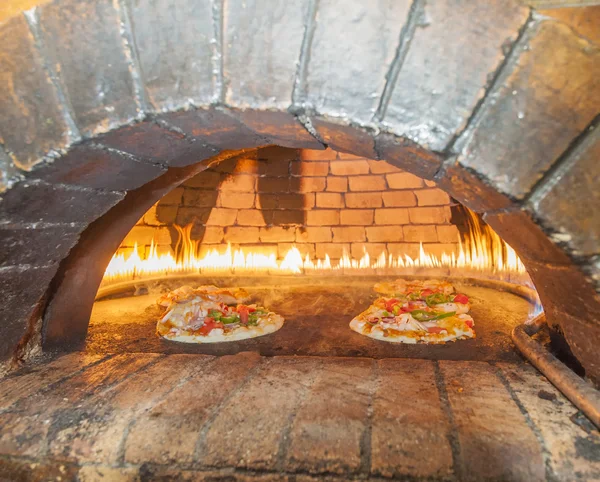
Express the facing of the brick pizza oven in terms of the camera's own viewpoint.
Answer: facing the viewer
